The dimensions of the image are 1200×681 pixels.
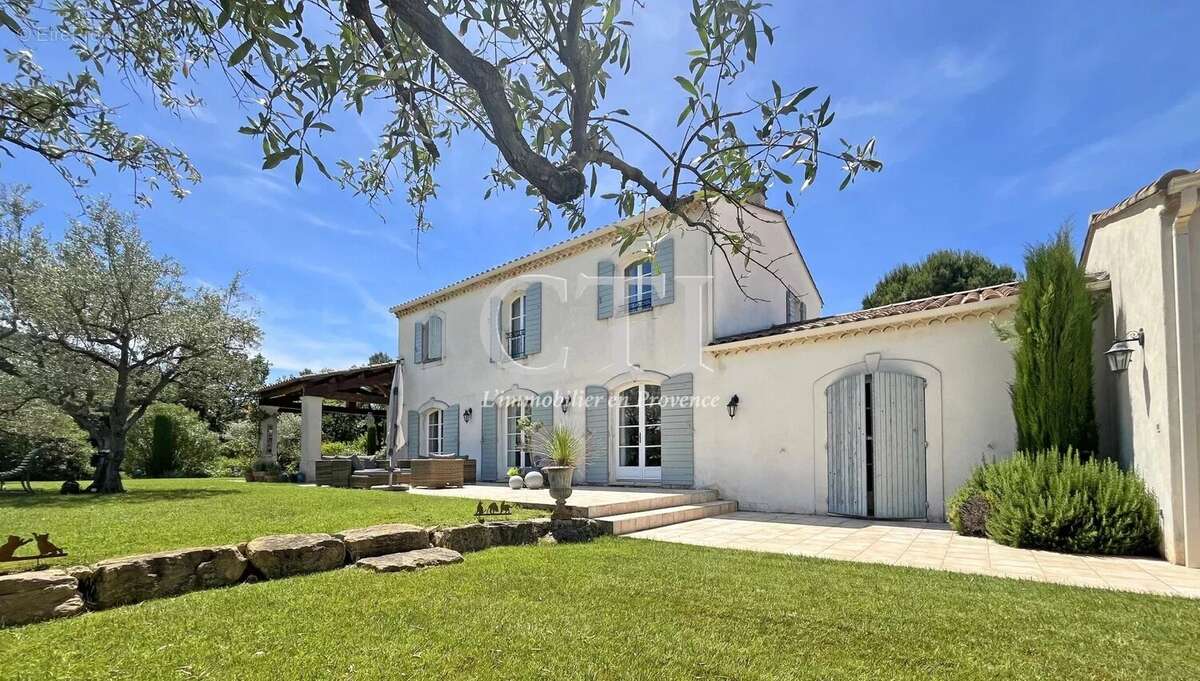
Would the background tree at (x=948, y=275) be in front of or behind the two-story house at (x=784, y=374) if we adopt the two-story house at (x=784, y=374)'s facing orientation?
behind

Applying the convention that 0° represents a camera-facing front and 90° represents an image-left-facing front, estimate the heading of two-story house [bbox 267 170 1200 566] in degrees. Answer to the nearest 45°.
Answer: approximately 45°

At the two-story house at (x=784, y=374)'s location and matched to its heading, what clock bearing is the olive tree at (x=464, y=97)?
The olive tree is roughly at 11 o'clock from the two-story house.

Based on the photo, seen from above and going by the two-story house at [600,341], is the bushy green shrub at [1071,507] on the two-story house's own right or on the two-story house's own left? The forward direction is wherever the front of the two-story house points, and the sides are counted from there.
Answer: on the two-story house's own left

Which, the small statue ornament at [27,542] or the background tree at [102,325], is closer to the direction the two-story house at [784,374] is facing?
the small statue ornament

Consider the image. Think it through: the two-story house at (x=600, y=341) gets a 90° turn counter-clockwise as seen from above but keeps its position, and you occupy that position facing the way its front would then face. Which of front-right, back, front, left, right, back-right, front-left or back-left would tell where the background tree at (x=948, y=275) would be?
left

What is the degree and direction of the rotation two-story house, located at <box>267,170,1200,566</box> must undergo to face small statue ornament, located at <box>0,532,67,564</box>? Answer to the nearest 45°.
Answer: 0° — it already faces it

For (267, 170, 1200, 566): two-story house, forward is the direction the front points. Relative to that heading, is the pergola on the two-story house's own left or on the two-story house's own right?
on the two-story house's own right

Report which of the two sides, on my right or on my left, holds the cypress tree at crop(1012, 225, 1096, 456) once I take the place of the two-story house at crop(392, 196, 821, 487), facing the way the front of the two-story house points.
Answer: on my left

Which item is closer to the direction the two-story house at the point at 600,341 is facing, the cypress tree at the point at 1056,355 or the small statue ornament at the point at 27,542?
the small statue ornament
